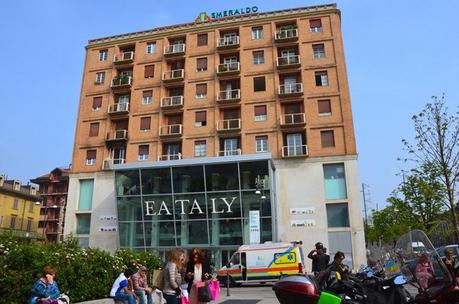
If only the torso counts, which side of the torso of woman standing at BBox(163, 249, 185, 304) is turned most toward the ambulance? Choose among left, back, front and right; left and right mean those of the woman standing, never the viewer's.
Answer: left

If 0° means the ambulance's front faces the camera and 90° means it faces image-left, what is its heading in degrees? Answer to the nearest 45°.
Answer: approximately 90°

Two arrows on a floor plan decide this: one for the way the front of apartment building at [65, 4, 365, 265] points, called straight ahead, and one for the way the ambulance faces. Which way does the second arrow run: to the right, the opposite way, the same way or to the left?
to the right

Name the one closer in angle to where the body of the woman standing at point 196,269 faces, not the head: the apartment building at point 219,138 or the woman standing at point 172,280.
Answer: the woman standing

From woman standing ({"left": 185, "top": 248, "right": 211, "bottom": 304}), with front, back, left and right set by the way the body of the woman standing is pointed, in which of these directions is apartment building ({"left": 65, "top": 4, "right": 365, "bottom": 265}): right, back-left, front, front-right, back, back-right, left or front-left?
back

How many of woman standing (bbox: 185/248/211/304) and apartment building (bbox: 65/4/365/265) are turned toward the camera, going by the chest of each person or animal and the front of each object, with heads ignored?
2

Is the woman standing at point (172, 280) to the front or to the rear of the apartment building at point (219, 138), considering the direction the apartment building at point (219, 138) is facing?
to the front
